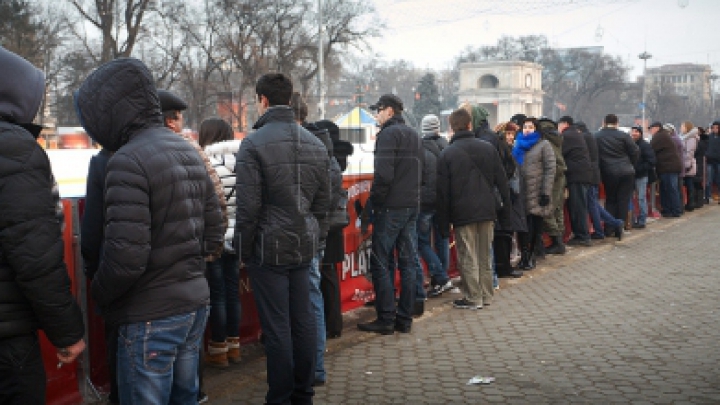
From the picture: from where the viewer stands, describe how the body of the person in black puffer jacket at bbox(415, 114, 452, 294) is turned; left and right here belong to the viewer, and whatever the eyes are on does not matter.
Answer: facing away from the viewer and to the left of the viewer

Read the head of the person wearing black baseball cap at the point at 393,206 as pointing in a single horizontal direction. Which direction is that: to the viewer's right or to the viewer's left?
to the viewer's left

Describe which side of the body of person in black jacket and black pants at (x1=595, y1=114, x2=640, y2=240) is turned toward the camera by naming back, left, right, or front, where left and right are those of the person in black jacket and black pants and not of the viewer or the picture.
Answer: back

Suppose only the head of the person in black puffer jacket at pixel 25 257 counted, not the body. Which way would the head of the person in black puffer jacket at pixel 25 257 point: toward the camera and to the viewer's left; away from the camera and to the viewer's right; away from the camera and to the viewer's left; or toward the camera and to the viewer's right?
away from the camera and to the viewer's right

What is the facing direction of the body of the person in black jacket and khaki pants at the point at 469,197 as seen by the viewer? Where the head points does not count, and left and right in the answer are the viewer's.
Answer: facing away from the viewer and to the left of the viewer

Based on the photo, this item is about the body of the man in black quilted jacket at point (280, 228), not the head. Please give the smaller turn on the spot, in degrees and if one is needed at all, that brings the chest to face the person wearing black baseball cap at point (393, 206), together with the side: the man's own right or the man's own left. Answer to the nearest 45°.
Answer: approximately 90° to the man's own right

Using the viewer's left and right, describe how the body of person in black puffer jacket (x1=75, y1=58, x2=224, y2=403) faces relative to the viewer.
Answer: facing away from the viewer and to the left of the viewer

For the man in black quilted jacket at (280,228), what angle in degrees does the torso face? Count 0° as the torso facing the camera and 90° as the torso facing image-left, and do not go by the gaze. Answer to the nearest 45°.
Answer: approximately 135°
